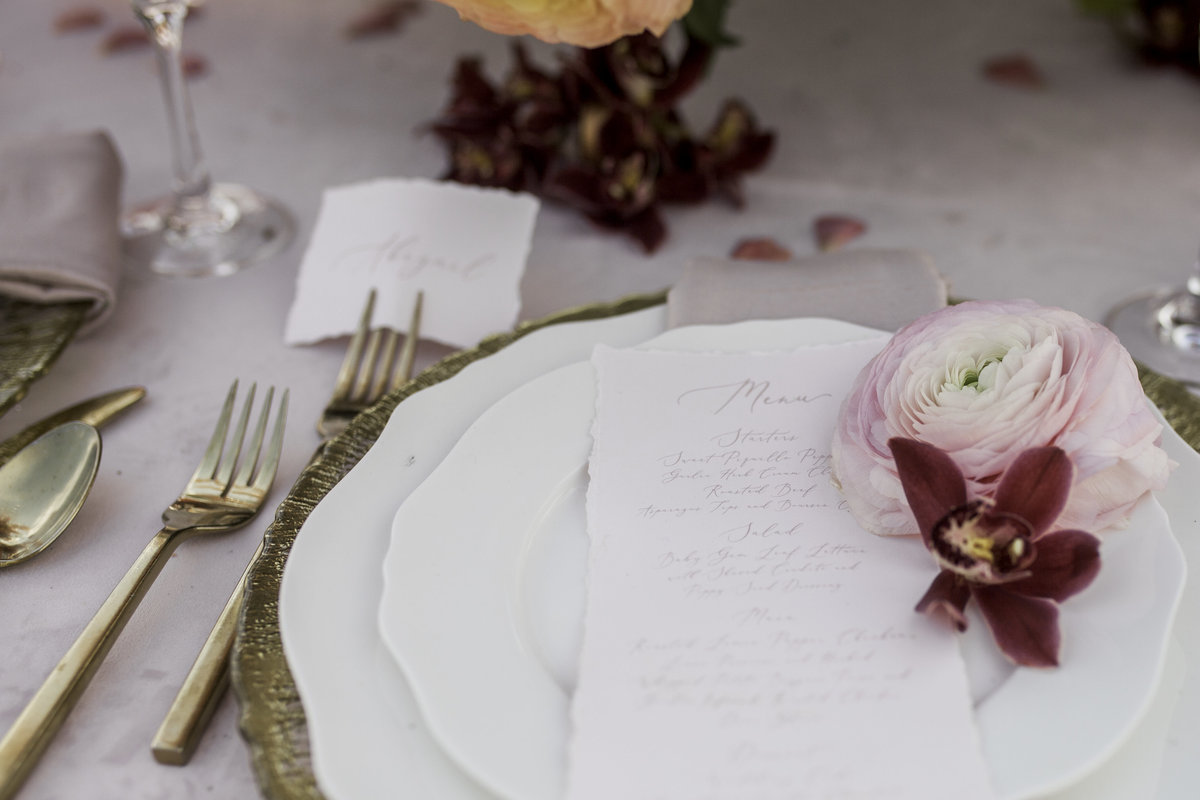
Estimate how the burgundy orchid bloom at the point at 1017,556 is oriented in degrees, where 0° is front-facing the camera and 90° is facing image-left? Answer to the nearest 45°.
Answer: approximately 0°

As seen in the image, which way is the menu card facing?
toward the camera

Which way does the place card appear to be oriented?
toward the camera
